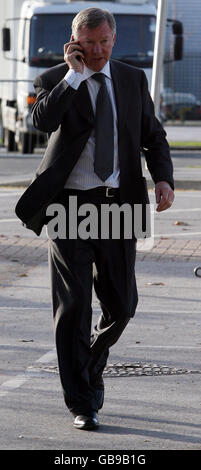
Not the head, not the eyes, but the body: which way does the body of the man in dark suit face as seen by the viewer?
toward the camera

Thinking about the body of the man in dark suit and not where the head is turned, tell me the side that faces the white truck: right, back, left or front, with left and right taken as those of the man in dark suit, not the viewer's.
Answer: back

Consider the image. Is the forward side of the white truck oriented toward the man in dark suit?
yes

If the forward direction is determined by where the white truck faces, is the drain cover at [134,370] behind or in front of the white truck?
in front

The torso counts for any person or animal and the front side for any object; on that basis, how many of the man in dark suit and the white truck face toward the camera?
2
